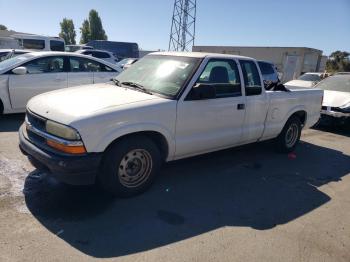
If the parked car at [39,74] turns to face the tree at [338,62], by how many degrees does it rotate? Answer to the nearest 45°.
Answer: approximately 135° to its right

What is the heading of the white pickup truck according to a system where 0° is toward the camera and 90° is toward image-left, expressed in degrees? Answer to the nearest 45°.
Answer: approximately 45°

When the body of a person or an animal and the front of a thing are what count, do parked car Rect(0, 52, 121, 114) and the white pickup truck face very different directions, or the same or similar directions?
same or similar directions

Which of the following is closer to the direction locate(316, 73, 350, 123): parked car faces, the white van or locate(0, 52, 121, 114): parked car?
the parked car

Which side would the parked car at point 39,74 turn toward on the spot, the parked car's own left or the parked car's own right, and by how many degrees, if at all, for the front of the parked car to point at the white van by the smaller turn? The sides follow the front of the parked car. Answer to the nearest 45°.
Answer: approximately 90° to the parked car's own right

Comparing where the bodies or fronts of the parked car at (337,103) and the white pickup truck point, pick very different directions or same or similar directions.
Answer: same or similar directions

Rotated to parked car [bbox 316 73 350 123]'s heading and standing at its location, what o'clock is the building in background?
The building in background is roughly at 4 o'clock from the parked car.

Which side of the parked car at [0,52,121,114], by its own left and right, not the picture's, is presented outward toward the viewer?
left

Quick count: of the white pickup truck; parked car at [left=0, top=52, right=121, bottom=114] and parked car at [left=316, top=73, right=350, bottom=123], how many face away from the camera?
0

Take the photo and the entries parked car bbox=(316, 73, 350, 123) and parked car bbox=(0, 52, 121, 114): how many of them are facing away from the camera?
0

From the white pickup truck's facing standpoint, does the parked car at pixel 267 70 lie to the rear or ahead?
to the rear

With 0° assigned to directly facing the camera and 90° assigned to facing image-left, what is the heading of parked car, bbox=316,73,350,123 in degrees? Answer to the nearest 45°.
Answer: approximately 45°

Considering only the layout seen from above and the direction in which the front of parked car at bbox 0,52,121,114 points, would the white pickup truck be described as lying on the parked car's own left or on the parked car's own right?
on the parked car's own left

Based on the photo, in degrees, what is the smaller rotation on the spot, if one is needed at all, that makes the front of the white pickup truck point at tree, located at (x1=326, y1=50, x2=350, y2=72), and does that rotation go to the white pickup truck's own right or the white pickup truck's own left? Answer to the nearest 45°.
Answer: approximately 180°

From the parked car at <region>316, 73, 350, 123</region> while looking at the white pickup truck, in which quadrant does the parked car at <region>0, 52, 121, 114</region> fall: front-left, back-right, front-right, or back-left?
front-right

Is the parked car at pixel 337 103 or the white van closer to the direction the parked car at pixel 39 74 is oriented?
the white van

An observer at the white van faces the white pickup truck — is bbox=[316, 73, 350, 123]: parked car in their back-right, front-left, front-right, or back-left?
front-left

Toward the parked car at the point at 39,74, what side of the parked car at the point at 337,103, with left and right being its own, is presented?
front

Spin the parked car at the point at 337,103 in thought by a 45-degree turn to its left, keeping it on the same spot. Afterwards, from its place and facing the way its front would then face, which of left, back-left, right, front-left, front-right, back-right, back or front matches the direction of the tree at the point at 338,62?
back
